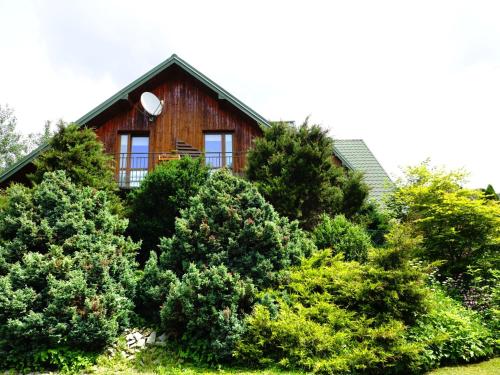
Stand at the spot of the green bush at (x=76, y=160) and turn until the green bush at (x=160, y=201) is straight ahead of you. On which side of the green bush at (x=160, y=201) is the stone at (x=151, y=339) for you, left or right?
right

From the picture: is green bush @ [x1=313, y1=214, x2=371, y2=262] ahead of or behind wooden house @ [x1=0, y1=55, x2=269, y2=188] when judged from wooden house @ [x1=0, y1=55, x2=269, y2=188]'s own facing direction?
ahead

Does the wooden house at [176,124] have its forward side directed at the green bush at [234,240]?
yes

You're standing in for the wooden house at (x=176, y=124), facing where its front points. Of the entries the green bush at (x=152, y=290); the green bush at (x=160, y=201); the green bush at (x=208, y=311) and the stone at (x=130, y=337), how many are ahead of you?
4

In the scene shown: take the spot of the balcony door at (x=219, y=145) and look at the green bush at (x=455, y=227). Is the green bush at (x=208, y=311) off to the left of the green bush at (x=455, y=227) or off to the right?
right

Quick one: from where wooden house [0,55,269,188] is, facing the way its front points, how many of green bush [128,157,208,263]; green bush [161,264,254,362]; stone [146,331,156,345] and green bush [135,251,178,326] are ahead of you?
4

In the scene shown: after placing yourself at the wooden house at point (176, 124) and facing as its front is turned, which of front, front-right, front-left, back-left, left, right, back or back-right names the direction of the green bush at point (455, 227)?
front-left

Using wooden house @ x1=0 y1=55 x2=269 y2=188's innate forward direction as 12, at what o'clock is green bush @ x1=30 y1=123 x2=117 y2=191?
The green bush is roughly at 1 o'clock from the wooden house.

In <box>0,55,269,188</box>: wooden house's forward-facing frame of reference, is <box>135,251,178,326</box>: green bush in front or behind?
in front

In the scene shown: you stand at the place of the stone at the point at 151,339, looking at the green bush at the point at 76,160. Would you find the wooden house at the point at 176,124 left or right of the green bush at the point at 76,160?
right

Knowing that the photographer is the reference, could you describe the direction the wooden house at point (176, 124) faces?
facing the viewer

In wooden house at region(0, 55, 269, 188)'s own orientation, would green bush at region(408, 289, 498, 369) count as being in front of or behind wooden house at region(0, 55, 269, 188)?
in front

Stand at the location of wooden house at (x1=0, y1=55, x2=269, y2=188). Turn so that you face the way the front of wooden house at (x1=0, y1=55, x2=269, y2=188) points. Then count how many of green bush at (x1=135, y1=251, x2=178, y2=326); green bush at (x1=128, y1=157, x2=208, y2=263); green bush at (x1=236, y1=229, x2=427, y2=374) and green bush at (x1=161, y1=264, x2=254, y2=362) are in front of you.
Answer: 4

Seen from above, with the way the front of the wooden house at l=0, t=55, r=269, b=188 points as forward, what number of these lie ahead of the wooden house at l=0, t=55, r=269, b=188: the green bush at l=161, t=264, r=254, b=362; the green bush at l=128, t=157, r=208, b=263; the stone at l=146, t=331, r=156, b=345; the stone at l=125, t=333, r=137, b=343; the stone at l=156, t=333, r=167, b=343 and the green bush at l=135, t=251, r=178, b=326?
6

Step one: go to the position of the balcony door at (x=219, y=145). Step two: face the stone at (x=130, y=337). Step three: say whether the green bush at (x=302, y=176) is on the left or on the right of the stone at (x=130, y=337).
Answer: left

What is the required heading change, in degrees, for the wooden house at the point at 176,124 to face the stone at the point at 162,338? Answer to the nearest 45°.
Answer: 0° — it already faces it

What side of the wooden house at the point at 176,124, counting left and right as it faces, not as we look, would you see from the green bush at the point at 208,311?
front
